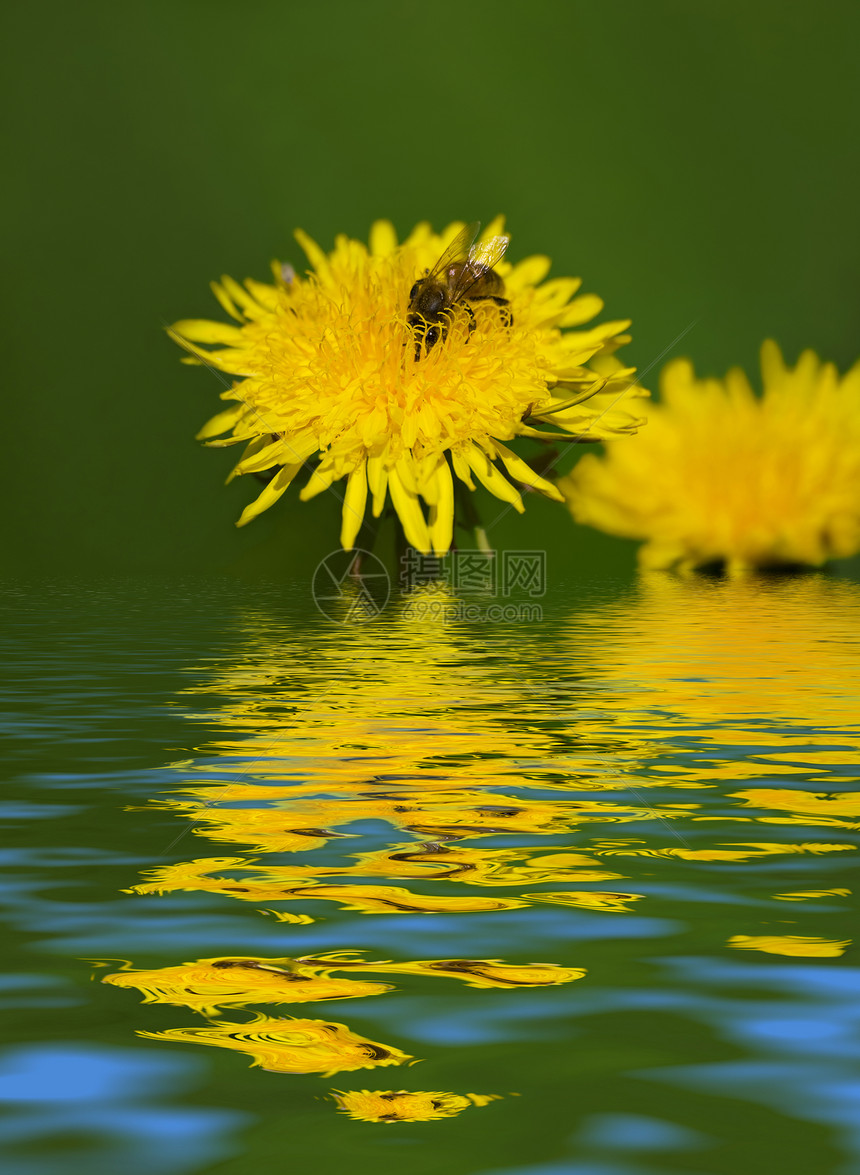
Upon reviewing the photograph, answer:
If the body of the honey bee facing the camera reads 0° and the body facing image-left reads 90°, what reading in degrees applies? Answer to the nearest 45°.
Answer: approximately 45°
